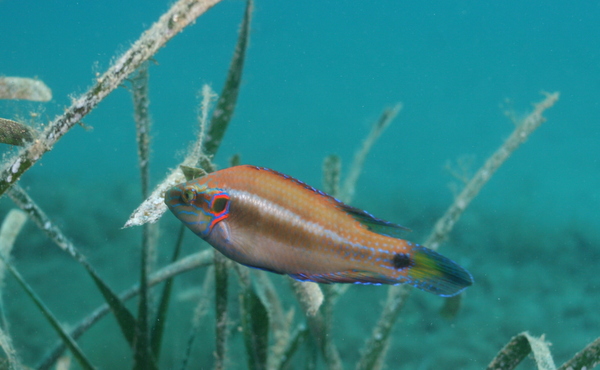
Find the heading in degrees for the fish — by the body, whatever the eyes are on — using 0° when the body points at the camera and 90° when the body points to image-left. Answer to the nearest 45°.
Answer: approximately 90°
